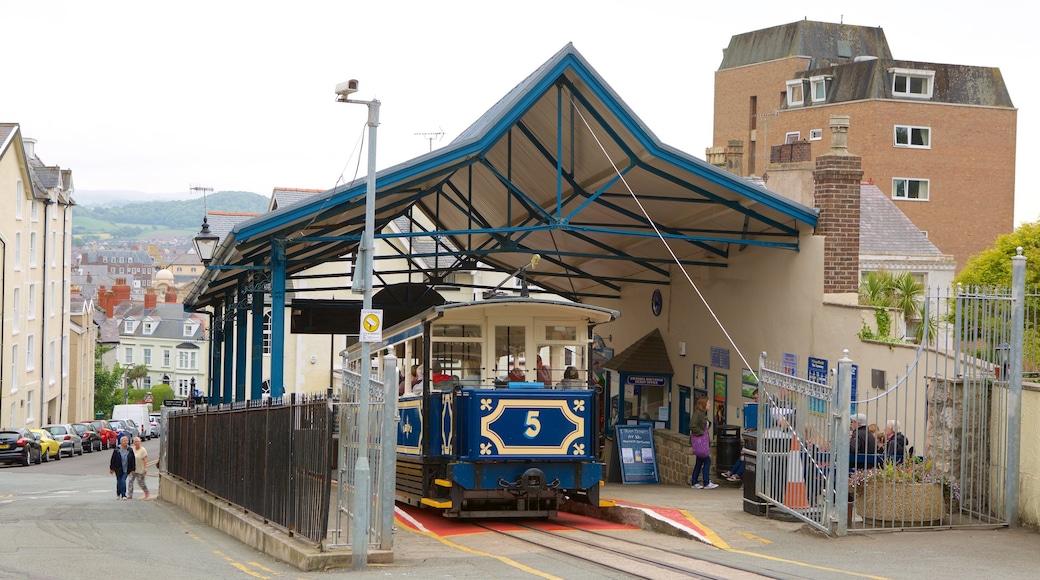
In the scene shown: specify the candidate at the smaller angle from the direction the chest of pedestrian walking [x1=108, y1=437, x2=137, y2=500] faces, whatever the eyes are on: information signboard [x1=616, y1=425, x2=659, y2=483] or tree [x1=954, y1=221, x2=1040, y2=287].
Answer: the information signboard

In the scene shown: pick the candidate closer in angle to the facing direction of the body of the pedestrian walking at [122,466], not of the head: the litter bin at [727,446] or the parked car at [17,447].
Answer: the litter bin

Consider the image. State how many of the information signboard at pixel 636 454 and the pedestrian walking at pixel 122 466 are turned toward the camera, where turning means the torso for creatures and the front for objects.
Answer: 2

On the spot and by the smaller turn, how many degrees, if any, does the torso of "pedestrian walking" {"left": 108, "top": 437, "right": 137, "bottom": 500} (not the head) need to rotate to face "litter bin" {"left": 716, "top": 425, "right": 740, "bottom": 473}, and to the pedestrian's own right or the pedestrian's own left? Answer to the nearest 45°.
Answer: approximately 45° to the pedestrian's own left

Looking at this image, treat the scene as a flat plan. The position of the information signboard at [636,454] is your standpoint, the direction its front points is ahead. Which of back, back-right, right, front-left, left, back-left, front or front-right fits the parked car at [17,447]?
back-right

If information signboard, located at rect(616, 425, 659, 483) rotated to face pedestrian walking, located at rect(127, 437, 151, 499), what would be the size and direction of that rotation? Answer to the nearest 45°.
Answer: approximately 90° to its right
